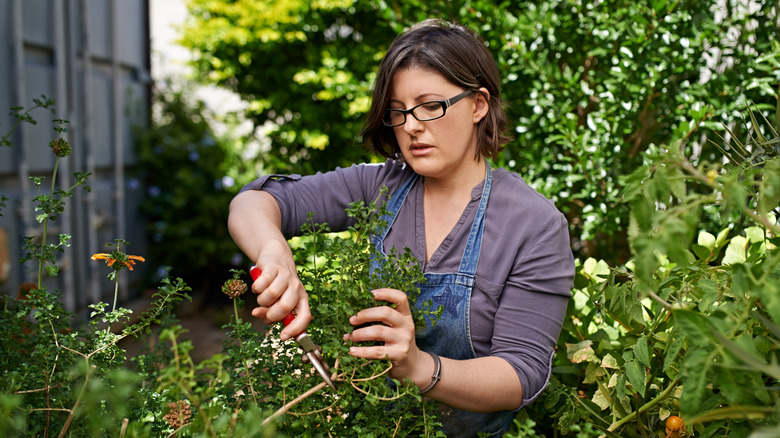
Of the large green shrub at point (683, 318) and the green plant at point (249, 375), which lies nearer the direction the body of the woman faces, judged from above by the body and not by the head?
the green plant

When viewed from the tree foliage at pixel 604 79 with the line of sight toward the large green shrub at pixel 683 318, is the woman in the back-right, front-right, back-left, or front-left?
front-right

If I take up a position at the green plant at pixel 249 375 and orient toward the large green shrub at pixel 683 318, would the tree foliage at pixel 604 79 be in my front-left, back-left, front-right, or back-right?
front-left

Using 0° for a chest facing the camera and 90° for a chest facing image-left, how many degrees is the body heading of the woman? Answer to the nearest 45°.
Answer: approximately 45°

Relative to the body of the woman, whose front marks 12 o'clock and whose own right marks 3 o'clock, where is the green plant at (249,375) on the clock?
The green plant is roughly at 12 o'clock from the woman.

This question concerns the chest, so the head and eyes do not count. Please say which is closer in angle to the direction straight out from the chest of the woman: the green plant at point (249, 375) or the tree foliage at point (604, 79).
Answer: the green plant

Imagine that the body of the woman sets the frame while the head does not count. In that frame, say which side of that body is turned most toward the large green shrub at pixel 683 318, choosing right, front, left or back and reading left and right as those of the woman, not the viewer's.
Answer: left

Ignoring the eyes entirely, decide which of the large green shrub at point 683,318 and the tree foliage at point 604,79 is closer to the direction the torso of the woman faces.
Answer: the large green shrub

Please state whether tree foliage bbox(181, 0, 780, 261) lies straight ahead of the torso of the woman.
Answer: no

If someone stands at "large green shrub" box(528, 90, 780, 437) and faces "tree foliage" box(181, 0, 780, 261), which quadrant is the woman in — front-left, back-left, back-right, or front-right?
front-left

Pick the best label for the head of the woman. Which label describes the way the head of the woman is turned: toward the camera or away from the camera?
toward the camera
